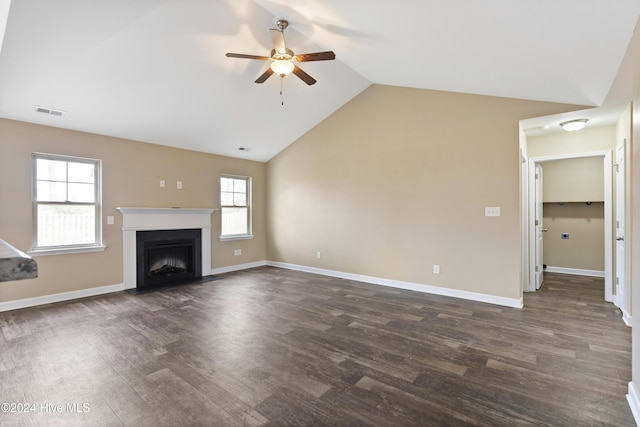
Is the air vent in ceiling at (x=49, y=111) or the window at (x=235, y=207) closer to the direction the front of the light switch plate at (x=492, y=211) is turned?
the air vent in ceiling

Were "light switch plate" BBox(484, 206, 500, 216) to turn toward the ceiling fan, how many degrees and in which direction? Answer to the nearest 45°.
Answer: approximately 45° to its right

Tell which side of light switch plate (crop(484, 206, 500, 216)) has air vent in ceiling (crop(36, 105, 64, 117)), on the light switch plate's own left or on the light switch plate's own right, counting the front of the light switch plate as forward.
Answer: on the light switch plate's own right

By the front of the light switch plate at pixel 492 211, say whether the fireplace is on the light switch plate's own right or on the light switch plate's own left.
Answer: on the light switch plate's own right

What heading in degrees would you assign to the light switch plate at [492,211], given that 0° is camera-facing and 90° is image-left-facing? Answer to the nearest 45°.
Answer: approximately 0°

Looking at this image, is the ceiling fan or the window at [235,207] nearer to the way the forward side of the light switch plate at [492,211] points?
the ceiling fan

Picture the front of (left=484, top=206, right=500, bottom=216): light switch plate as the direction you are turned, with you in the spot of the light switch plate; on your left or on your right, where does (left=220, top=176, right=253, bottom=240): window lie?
on your right

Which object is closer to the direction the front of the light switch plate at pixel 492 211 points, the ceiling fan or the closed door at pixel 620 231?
the ceiling fan
